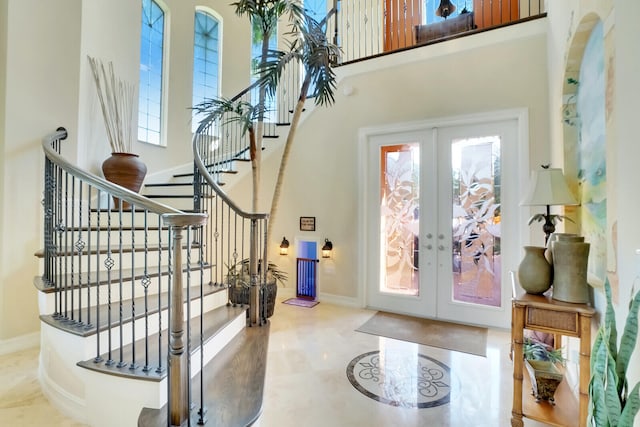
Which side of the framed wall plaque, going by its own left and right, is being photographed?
front

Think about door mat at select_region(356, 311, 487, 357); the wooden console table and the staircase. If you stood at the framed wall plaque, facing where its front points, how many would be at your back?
0

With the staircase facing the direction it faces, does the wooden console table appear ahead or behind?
ahead

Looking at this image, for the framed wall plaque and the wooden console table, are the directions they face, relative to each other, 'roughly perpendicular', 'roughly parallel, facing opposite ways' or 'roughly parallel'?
roughly perpendicular

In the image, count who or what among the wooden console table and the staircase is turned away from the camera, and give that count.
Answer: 0

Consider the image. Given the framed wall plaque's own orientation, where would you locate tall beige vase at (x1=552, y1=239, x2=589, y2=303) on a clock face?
The tall beige vase is roughly at 11 o'clock from the framed wall plaque.

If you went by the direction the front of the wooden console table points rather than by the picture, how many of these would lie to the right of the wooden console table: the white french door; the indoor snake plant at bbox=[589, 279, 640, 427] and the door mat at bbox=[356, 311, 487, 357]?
2

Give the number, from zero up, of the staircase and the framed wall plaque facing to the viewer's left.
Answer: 0

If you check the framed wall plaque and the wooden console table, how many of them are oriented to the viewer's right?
0

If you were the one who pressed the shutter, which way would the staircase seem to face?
facing the viewer and to the right of the viewer

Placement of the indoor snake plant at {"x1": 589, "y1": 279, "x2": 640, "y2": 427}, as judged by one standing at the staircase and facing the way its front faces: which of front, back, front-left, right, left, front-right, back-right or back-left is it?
front

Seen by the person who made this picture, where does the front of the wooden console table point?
facing the viewer and to the left of the viewer
